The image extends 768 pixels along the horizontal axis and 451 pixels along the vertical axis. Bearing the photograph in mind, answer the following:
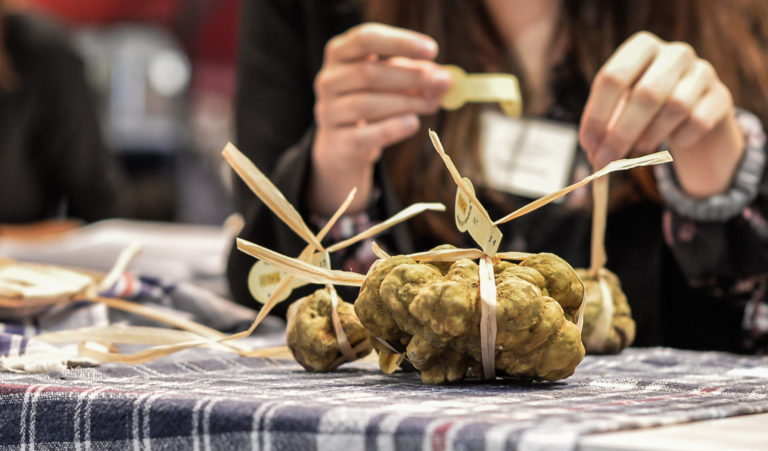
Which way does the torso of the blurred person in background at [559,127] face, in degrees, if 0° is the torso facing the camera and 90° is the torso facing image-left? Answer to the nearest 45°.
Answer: approximately 0°

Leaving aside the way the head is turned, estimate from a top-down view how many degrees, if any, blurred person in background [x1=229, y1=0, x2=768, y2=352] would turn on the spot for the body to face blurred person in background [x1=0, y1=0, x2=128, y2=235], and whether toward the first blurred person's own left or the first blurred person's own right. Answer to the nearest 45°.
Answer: approximately 135° to the first blurred person's own right

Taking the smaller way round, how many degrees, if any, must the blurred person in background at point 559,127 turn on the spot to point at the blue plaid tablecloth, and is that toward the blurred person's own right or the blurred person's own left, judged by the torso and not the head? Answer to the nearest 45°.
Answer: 0° — they already face it
